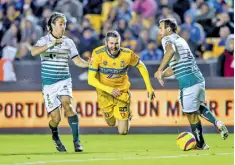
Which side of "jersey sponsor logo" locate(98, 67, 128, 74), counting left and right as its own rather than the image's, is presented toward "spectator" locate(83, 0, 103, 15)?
back

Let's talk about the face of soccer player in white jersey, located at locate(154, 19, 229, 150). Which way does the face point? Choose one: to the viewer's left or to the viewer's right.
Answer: to the viewer's left

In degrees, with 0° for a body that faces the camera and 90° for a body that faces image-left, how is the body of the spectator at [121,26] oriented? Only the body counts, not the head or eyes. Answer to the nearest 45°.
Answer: approximately 0°

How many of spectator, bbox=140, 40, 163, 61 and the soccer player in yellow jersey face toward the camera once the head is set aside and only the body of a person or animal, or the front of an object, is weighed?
2

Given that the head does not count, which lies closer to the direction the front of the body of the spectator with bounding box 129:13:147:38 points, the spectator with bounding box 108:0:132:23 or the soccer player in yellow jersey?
the soccer player in yellow jersey

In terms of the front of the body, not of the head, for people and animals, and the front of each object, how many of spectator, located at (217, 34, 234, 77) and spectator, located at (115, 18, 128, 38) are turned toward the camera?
2
